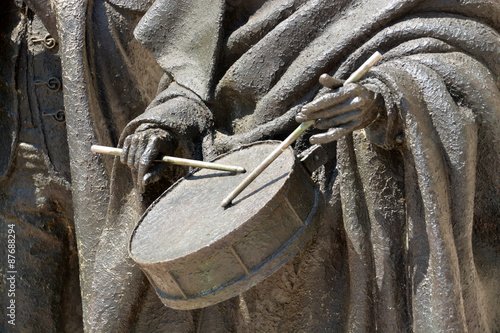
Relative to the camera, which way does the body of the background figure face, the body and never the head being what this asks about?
toward the camera
